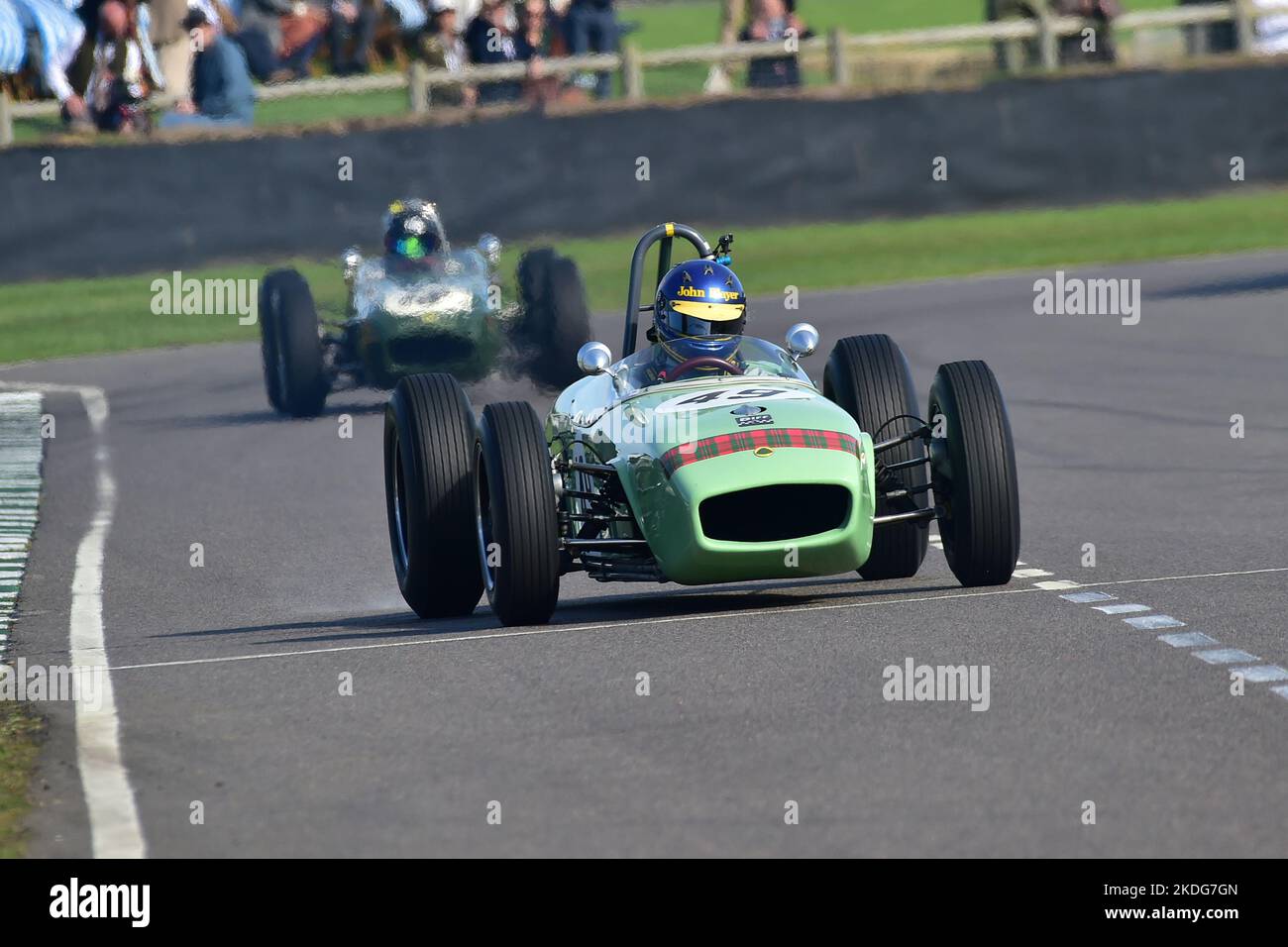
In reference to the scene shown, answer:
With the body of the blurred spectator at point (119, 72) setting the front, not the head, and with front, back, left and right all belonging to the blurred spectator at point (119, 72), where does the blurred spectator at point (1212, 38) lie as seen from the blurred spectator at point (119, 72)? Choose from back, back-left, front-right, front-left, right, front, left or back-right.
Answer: left

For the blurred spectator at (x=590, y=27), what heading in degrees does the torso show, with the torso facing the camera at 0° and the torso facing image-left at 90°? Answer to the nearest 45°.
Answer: approximately 0°

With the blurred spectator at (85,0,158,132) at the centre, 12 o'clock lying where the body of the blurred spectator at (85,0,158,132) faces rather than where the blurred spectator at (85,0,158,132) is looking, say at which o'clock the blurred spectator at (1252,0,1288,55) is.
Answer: the blurred spectator at (1252,0,1288,55) is roughly at 9 o'clock from the blurred spectator at (85,0,158,132).

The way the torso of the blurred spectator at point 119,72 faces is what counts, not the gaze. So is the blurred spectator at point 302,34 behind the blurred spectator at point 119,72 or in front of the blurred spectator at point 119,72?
behind

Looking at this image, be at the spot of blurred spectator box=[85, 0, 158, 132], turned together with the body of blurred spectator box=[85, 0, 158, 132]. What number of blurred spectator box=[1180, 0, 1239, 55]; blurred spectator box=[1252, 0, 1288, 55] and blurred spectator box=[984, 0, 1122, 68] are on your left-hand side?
3

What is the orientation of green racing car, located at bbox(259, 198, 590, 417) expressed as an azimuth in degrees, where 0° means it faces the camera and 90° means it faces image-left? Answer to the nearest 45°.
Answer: approximately 0°
